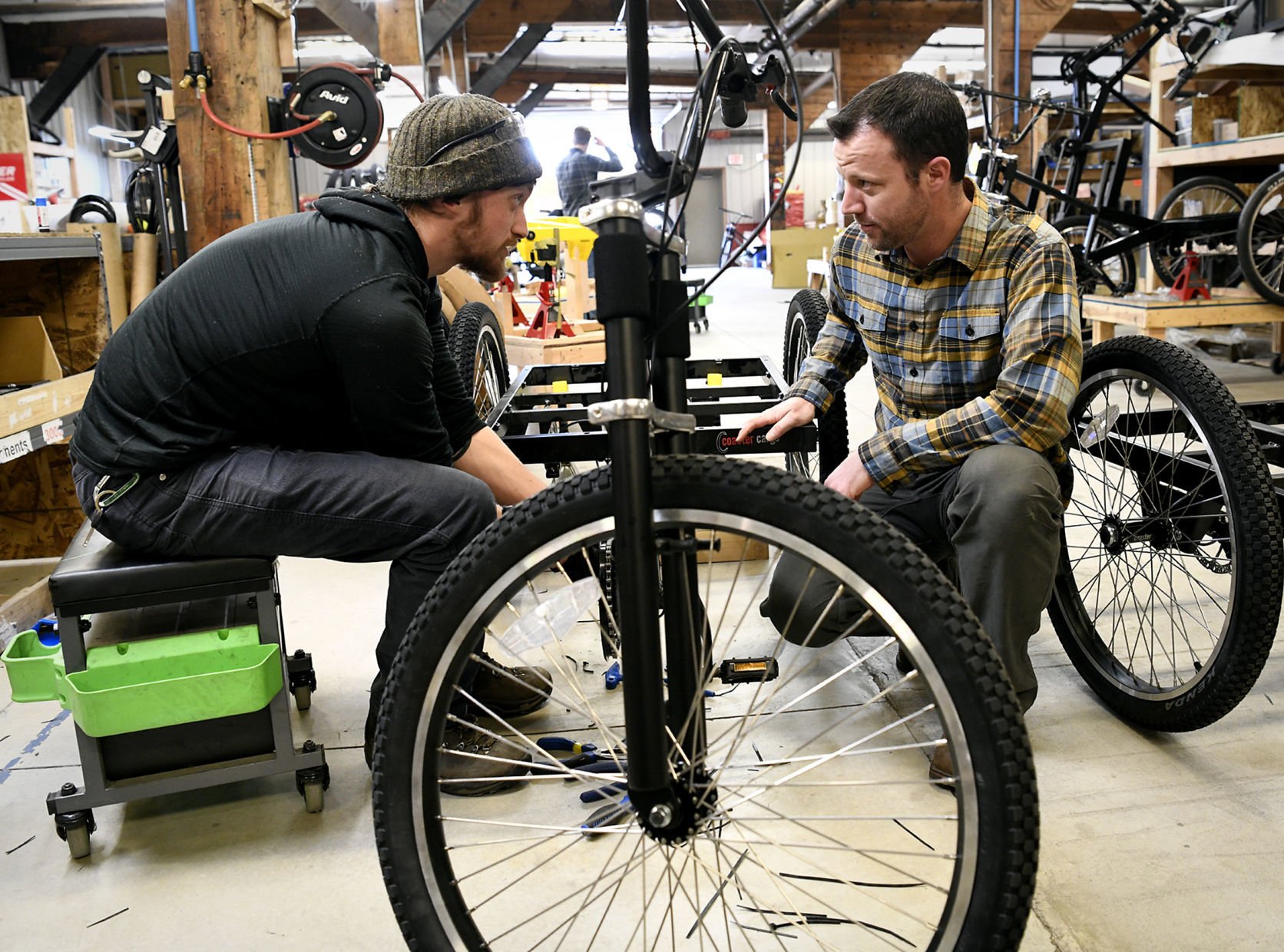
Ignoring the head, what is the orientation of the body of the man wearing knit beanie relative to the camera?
to the viewer's right

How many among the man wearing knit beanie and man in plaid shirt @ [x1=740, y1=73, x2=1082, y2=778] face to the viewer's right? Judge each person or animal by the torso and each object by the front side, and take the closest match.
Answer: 1

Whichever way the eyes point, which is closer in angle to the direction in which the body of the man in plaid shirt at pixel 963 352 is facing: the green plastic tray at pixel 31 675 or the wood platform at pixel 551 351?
the green plastic tray

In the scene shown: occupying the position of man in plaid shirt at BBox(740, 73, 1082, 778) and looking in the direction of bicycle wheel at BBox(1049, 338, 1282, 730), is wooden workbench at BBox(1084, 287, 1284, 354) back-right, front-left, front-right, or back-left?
front-left

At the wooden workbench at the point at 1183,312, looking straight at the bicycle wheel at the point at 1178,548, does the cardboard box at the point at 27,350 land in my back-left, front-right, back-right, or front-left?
front-right

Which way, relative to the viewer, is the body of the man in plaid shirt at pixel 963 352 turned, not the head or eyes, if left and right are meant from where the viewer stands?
facing the viewer and to the left of the viewer

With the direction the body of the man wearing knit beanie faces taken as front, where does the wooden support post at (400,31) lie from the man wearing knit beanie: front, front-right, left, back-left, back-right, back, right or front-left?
left

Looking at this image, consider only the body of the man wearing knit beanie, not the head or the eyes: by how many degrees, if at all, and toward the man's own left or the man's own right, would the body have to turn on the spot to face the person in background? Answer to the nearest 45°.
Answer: approximately 90° to the man's own left

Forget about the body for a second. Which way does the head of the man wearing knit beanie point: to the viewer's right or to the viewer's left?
to the viewer's right

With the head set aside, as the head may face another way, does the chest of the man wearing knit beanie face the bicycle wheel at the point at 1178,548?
yes

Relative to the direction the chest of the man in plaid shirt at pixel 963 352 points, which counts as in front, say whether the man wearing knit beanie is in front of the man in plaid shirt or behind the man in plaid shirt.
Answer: in front

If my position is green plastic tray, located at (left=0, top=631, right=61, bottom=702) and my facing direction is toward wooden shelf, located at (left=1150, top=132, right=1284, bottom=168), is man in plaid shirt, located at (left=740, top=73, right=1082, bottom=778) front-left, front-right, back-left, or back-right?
front-right

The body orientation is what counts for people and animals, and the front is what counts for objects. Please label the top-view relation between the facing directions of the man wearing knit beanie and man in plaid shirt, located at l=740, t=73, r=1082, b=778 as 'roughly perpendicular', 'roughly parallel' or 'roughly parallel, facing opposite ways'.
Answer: roughly parallel, facing opposite ways
